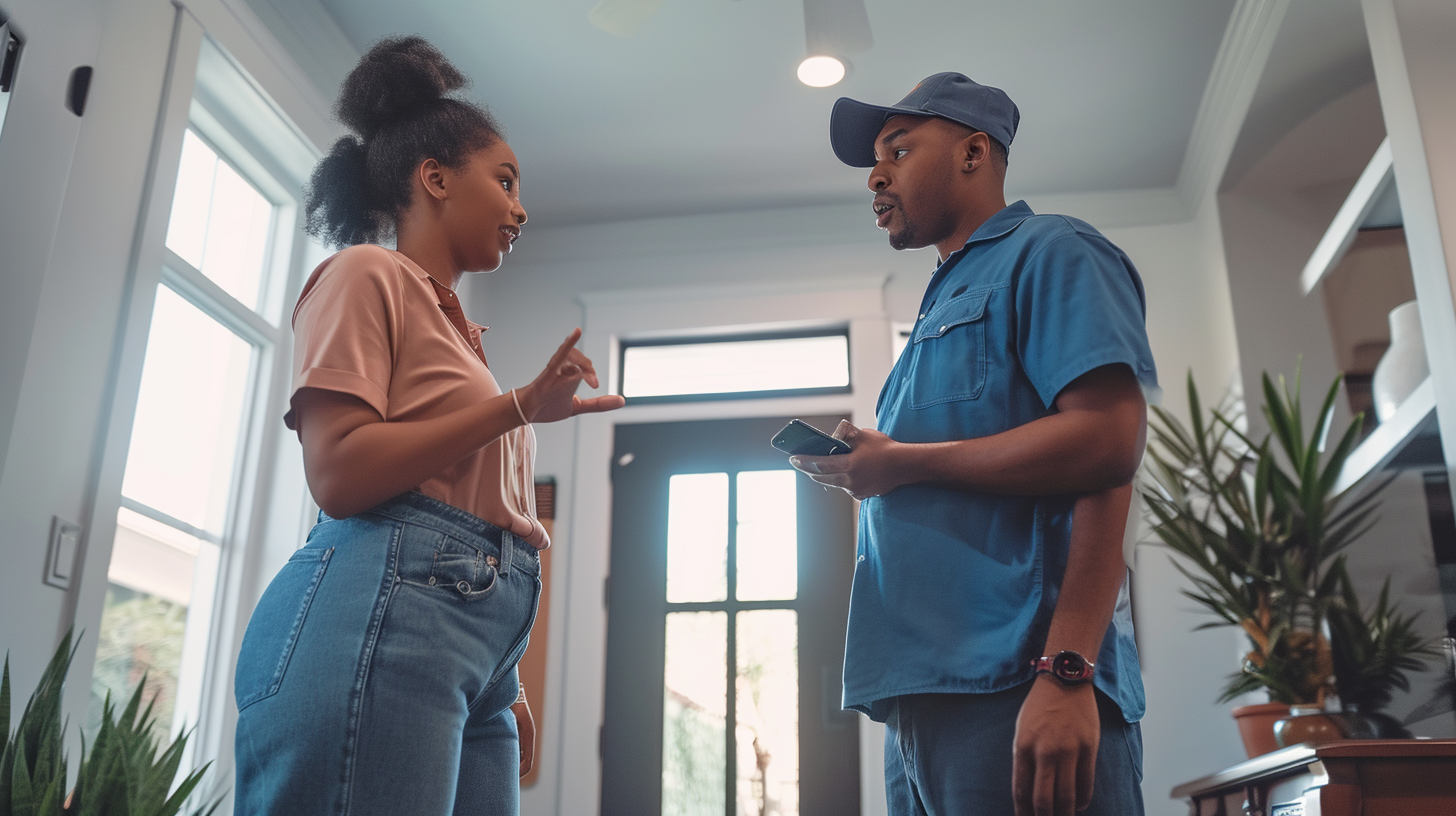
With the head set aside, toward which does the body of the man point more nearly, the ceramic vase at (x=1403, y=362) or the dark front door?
the dark front door

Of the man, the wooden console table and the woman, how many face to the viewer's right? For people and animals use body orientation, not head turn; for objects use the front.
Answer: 1

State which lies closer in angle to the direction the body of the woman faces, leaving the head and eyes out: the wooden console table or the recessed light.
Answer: the wooden console table

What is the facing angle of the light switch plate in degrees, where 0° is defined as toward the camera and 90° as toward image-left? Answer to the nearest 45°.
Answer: approximately 315°

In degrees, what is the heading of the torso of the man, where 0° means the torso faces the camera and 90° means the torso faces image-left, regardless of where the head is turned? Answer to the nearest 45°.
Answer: approximately 90°

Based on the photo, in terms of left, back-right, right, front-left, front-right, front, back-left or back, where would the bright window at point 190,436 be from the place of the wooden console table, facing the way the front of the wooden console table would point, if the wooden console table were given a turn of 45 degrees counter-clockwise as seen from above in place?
right

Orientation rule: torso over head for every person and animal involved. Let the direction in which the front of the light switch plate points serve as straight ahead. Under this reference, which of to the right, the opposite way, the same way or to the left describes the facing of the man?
the opposite way

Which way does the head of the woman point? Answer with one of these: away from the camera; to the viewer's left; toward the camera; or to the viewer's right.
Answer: to the viewer's right

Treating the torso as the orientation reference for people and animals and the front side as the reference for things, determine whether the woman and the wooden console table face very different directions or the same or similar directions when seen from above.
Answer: very different directions

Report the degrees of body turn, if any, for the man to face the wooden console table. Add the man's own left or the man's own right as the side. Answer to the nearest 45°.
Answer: approximately 135° to the man's own right

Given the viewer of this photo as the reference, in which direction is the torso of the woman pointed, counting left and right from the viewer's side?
facing to the right of the viewer

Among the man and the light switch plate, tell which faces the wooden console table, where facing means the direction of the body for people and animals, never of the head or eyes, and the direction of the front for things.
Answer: the light switch plate

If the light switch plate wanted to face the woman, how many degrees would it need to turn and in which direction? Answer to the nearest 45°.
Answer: approximately 45° to its right

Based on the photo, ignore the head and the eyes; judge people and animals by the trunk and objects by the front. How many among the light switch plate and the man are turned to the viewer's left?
1

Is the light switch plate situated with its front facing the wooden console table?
yes
